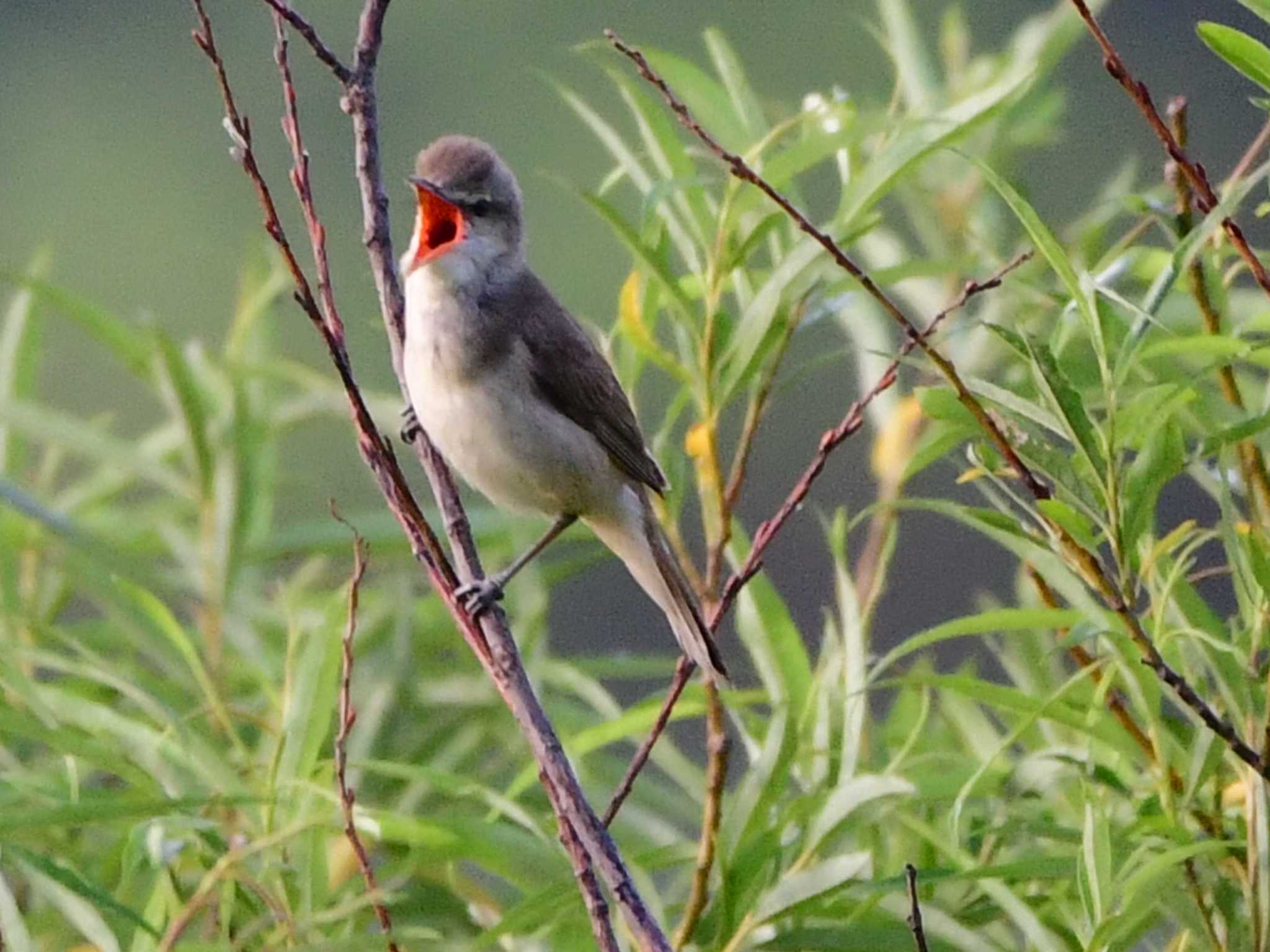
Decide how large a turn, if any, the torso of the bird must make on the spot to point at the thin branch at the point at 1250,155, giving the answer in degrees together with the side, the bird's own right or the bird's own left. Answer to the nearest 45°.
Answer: approximately 90° to the bird's own left

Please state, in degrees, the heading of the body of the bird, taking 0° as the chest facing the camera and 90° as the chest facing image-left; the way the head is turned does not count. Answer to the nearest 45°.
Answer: approximately 45°

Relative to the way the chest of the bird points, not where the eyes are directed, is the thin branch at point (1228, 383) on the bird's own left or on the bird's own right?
on the bird's own left

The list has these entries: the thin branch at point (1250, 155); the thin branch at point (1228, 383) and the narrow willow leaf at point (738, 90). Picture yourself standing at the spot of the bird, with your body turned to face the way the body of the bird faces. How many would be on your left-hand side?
3

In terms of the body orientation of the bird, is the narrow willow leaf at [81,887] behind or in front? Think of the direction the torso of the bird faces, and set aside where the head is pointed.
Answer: in front

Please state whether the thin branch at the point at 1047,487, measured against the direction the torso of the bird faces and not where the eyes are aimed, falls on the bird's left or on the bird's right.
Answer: on the bird's left

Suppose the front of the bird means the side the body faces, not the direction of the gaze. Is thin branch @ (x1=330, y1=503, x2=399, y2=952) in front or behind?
in front

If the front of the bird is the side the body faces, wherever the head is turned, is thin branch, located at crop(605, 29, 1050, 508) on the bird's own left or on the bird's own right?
on the bird's own left
